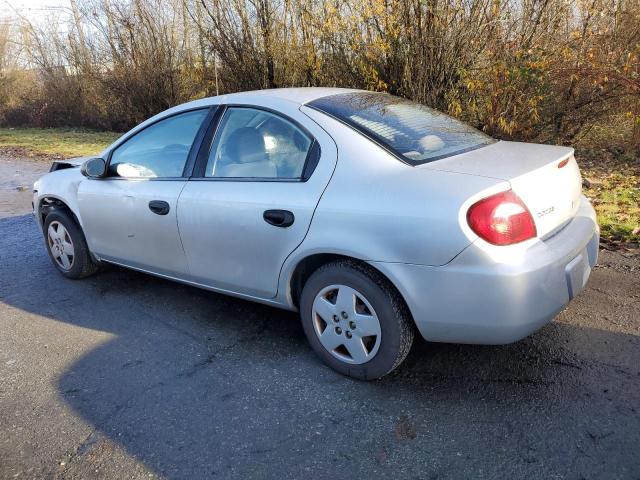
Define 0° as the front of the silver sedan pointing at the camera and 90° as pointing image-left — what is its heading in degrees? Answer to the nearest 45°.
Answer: approximately 135°
